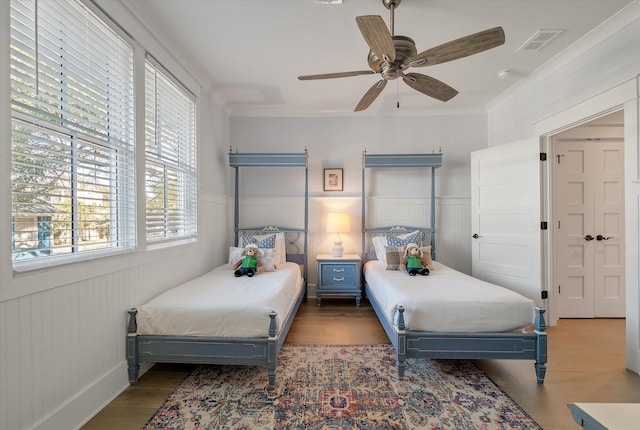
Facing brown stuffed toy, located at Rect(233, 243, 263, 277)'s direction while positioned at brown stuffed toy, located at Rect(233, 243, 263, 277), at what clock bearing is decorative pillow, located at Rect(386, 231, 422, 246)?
The decorative pillow is roughly at 9 o'clock from the brown stuffed toy.

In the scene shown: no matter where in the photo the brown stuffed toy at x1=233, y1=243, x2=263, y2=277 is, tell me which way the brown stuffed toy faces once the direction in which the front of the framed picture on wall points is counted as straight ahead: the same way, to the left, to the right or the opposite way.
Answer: the same way

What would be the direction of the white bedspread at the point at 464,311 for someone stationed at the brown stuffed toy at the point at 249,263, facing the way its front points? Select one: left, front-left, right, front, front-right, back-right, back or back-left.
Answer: front-left

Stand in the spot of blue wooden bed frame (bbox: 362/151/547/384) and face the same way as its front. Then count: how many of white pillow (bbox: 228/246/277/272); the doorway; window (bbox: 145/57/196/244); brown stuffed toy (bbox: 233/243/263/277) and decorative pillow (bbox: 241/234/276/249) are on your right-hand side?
4

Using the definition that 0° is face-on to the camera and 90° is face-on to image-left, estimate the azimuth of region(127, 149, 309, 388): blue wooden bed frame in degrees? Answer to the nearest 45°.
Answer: approximately 0°

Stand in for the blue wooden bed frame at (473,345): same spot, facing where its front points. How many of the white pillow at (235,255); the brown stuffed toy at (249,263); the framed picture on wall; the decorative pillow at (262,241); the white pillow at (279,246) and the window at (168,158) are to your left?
0

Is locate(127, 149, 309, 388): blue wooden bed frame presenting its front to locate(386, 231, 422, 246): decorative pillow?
no

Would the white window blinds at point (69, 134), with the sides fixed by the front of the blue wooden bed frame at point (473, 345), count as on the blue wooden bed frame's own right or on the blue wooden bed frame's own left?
on the blue wooden bed frame's own right

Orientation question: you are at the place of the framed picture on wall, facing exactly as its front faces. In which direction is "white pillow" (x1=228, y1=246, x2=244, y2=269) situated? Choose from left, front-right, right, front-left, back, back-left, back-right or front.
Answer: front-right

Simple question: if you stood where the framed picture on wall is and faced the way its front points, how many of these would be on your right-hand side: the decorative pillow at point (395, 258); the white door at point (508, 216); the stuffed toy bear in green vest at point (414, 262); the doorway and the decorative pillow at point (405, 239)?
0

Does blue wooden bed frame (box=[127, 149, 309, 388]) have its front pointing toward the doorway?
no

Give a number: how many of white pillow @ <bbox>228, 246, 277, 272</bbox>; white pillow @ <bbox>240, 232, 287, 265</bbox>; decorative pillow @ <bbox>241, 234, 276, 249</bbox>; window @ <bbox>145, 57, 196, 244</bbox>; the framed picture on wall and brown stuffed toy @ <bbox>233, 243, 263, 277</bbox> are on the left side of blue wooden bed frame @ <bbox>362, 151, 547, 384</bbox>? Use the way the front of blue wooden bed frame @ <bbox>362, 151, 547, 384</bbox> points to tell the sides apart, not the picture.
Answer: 0

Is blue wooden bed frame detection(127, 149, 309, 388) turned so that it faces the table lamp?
no

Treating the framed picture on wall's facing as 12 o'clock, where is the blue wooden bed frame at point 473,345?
The blue wooden bed frame is roughly at 11 o'clock from the framed picture on wall.

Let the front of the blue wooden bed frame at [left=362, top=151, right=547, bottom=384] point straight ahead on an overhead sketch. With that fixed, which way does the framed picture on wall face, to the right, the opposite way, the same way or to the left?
the same way

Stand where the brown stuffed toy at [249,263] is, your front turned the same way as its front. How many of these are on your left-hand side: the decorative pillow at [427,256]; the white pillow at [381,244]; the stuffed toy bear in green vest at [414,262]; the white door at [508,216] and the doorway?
5

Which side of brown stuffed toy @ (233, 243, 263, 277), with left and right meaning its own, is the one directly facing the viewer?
front

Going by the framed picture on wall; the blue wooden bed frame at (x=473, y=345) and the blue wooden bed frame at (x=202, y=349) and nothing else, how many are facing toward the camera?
3

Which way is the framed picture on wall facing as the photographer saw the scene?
facing the viewer

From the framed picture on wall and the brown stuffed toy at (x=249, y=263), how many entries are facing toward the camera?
2

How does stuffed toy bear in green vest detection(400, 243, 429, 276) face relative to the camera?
toward the camera

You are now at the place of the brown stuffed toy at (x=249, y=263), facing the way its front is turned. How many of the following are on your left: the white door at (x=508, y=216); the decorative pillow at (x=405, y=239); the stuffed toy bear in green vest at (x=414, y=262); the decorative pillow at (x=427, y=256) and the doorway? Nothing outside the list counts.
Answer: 5
